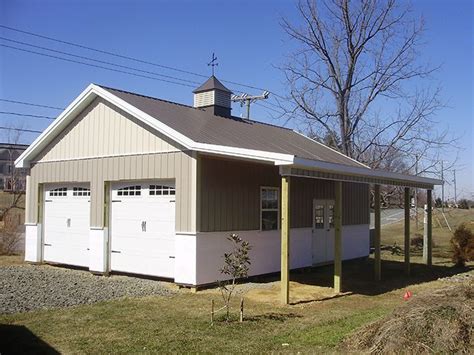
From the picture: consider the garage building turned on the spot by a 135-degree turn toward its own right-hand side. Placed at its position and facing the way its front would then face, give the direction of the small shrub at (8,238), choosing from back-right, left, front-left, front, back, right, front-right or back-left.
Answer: front-left

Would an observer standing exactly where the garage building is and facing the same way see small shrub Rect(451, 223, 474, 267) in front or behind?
behind

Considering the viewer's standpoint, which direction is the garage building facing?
facing the viewer and to the left of the viewer
